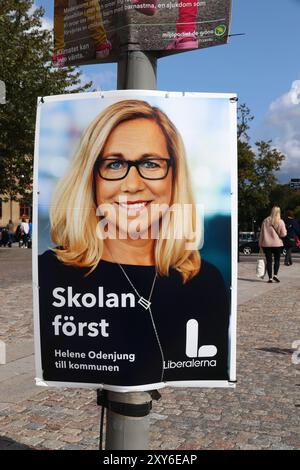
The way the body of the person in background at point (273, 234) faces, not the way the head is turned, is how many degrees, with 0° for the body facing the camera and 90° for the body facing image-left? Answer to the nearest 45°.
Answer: approximately 180°

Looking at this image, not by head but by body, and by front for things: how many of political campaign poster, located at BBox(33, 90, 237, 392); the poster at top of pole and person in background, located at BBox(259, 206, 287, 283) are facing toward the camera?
2

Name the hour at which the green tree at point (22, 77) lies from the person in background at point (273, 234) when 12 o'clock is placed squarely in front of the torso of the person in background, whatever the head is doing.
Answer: The green tree is roughly at 10 o'clock from the person in background.

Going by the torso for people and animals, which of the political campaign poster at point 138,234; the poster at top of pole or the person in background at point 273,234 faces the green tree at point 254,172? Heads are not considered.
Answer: the person in background

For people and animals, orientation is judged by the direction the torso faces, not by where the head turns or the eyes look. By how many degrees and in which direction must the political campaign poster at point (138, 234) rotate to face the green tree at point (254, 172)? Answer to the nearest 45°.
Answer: approximately 180°

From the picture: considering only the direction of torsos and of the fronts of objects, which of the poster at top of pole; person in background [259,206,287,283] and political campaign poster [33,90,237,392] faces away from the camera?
the person in background

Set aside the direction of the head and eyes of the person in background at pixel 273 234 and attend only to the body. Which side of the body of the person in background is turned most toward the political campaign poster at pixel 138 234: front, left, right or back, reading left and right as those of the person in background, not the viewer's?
back

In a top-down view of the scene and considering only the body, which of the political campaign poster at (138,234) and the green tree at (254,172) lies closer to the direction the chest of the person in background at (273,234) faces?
the green tree

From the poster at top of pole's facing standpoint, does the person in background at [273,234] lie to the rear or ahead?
to the rear

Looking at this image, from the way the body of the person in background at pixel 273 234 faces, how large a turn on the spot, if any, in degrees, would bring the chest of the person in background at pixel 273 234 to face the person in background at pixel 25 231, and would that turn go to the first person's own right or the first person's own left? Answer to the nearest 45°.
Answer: approximately 45° to the first person's own left

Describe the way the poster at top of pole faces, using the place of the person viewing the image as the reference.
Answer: facing the viewer

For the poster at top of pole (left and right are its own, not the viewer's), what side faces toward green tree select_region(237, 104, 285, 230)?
back

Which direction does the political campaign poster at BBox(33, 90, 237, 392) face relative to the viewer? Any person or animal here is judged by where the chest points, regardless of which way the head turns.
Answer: toward the camera

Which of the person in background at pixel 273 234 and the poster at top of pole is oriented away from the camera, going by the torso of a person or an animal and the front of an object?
the person in background

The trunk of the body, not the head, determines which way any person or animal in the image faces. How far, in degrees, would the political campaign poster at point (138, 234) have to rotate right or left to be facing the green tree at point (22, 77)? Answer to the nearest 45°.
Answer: approximately 180°

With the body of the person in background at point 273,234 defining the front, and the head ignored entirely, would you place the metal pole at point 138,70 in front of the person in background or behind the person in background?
behind
